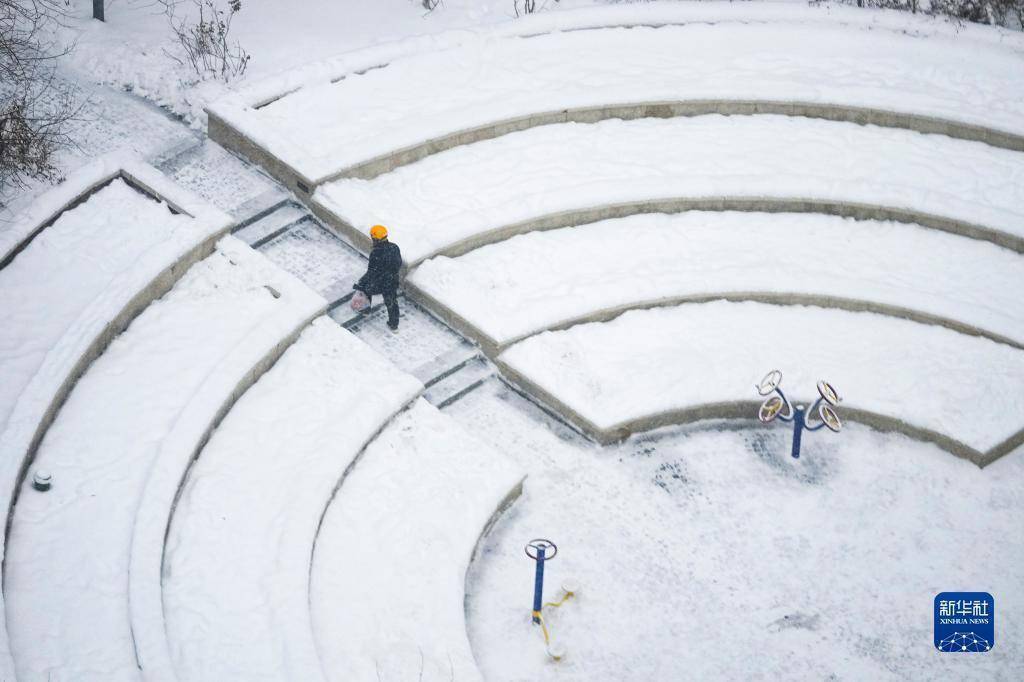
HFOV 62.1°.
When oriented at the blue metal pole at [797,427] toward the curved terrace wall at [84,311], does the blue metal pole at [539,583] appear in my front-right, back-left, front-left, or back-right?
front-left

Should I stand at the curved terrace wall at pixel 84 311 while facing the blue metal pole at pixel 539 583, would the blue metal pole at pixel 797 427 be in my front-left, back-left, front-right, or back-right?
front-left

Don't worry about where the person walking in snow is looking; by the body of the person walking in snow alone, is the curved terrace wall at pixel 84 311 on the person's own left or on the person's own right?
on the person's own left

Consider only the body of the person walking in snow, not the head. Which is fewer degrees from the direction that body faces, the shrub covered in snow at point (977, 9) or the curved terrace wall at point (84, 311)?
the curved terrace wall

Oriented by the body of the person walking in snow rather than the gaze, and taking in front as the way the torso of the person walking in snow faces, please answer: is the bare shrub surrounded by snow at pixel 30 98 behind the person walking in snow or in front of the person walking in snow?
in front

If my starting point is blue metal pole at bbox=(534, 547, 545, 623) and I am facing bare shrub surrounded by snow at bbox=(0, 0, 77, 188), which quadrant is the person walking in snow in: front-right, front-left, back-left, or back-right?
front-right

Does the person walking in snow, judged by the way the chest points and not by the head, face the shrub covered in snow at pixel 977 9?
no

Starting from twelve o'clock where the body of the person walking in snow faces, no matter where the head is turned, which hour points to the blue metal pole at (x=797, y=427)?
The blue metal pole is roughly at 5 o'clock from the person walking in snow.

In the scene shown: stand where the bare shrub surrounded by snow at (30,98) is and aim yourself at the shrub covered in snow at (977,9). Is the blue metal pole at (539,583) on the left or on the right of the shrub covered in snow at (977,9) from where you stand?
right
